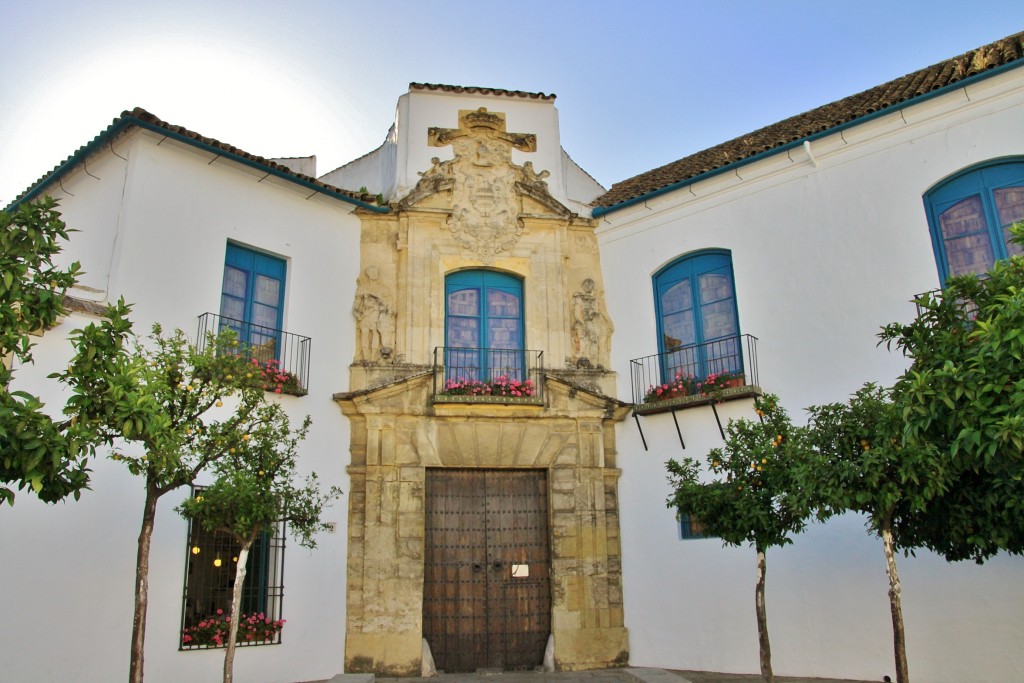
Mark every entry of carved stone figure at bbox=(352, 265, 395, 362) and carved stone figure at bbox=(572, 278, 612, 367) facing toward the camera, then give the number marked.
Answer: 2

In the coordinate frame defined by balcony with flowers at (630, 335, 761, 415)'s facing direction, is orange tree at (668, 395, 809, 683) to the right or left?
on its left

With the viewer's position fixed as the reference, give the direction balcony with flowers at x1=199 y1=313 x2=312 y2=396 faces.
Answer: facing the viewer and to the right of the viewer

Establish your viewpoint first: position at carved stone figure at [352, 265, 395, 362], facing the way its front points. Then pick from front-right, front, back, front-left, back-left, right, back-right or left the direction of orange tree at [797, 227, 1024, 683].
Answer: front-left

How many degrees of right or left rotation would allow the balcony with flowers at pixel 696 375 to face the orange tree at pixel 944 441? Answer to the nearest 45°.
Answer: approximately 90° to its left

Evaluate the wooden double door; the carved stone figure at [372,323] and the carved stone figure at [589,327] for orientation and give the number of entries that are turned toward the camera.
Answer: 3

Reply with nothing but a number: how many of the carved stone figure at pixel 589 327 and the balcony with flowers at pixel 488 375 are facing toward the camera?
2

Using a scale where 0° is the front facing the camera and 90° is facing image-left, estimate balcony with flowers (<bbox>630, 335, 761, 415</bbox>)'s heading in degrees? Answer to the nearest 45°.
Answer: approximately 45°

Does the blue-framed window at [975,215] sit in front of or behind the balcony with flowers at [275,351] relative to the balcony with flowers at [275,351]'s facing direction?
in front

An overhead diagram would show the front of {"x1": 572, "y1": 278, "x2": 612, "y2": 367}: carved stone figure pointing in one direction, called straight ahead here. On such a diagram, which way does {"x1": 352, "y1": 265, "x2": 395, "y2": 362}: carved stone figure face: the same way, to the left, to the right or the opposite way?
the same way

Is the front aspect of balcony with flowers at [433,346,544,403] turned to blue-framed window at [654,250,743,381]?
no

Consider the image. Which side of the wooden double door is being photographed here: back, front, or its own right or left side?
front

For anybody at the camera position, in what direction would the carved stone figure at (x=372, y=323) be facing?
facing the viewer

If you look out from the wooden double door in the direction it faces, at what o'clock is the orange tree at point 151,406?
The orange tree is roughly at 1 o'clock from the wooden double door.

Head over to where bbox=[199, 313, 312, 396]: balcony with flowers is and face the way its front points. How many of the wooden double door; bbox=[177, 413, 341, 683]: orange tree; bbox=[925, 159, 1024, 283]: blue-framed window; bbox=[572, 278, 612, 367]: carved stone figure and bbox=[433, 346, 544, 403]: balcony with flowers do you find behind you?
0

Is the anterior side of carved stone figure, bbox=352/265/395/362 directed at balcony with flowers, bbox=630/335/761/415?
no

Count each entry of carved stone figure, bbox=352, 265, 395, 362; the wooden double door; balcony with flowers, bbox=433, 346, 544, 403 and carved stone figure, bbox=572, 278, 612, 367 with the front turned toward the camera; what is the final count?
4
